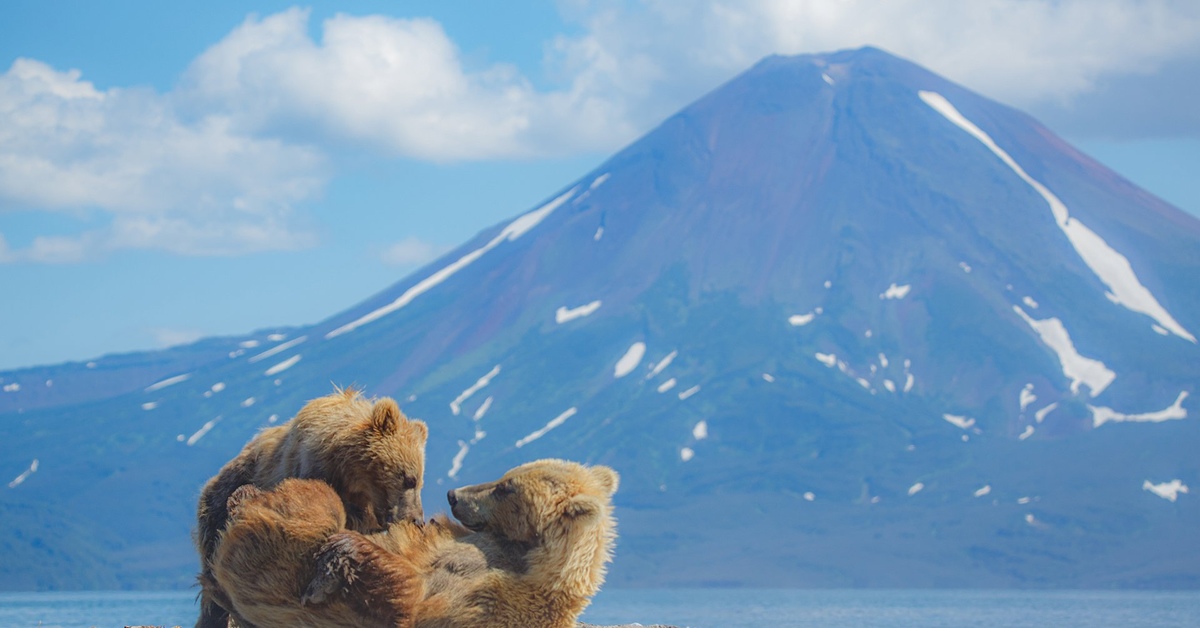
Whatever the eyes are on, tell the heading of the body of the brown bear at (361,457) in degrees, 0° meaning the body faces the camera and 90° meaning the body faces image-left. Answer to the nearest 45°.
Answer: approximately 270°
